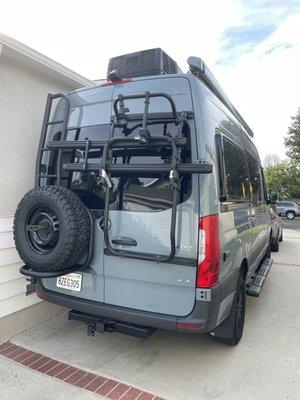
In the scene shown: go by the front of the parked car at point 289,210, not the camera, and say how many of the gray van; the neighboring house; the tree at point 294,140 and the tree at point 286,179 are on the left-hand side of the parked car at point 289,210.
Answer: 2

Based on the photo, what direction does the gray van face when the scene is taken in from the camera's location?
facing away from the viewer and to the right of the viewer

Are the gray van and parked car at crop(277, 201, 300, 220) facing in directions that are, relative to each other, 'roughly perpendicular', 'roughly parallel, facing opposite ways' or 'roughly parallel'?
roughly perpendicular

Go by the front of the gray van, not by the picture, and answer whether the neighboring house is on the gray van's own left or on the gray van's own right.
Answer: on the gray van's own left
